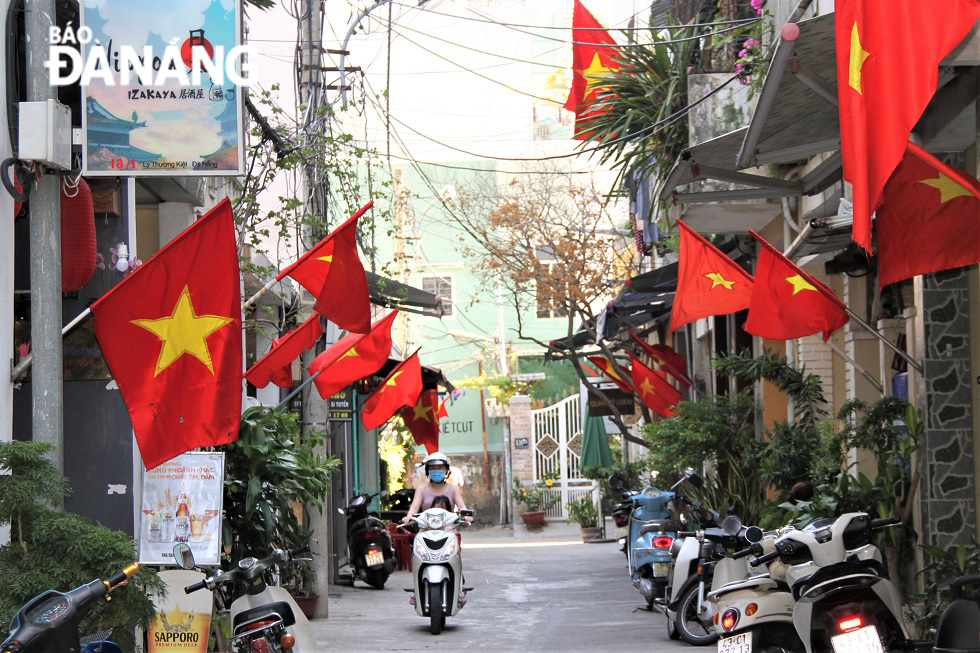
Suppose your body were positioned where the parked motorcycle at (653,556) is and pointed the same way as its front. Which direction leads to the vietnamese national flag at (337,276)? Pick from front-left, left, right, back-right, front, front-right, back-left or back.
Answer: back-left

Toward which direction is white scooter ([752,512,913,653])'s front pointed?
away from the camera

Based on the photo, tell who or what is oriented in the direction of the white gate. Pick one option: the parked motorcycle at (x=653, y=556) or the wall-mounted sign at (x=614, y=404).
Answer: the parked motorcycle

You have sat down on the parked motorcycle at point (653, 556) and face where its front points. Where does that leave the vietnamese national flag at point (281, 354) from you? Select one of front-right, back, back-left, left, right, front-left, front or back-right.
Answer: back-left

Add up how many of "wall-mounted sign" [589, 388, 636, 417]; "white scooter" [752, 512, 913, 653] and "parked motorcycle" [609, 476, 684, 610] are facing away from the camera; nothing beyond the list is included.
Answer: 2

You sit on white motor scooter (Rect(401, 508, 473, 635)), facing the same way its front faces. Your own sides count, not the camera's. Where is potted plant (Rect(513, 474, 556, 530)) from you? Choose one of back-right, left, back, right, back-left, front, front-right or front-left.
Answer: back

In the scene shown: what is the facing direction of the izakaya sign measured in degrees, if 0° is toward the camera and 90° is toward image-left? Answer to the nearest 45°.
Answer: approximately 0°

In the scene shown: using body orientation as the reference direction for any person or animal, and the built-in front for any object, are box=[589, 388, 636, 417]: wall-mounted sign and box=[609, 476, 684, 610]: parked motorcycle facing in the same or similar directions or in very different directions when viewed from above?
very different directions

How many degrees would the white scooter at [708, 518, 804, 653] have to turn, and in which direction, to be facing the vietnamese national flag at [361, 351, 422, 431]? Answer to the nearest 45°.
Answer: approximately 90° to its left

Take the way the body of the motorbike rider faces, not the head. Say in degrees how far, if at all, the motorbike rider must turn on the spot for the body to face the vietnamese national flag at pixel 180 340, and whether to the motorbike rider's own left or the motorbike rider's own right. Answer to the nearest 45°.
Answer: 0° — they already face it

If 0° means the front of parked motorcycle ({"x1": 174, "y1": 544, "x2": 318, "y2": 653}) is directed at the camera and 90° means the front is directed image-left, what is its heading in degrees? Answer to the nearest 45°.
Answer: approximately 180°

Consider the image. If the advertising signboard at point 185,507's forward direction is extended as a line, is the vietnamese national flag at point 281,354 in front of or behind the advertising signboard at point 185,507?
behind
